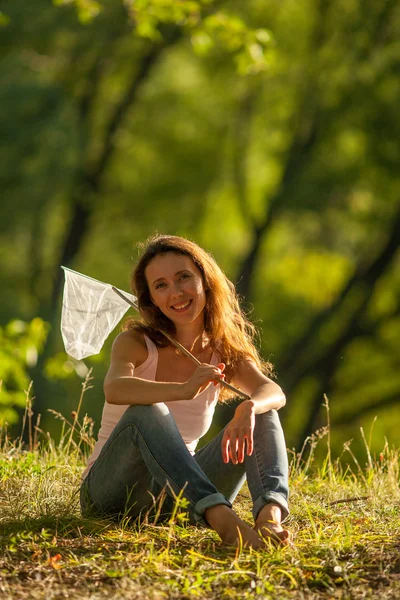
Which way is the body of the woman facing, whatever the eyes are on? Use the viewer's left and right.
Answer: facing the viewer and to the right of the viewer
